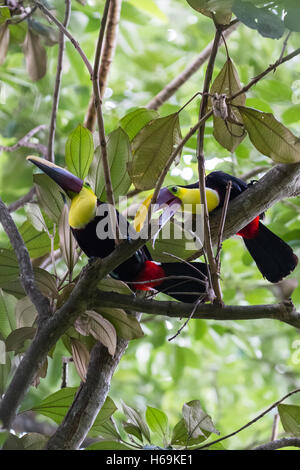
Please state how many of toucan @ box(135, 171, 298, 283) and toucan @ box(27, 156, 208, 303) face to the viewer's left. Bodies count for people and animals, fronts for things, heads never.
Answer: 2

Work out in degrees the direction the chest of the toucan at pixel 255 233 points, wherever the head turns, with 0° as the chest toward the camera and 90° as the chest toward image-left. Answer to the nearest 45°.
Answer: approximately 90°

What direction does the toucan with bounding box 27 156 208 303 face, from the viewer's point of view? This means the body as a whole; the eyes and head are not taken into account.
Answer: to the viewer's left
